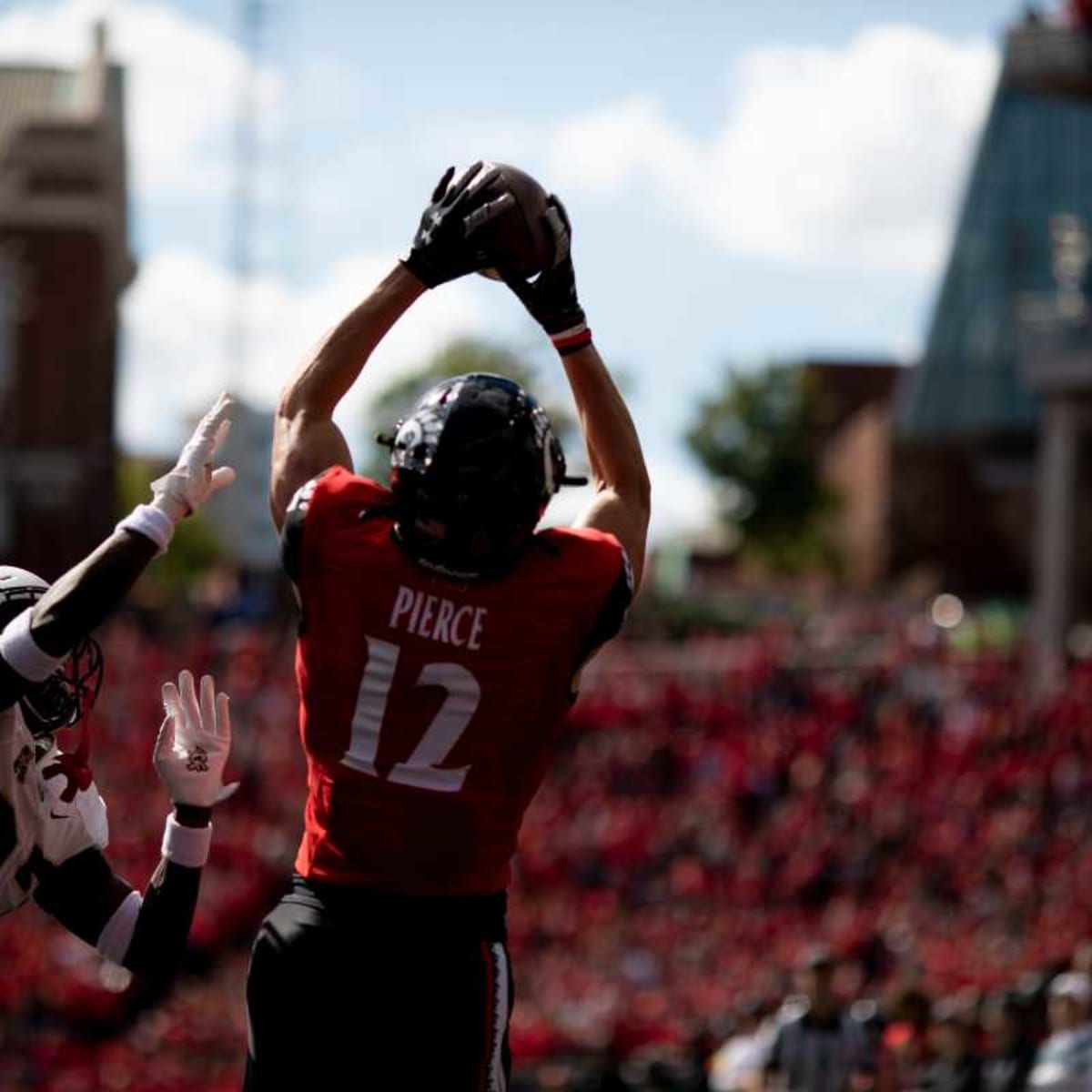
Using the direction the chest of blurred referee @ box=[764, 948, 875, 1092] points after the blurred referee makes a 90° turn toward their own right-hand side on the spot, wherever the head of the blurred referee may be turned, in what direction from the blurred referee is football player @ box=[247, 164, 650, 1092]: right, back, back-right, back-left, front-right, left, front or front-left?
left

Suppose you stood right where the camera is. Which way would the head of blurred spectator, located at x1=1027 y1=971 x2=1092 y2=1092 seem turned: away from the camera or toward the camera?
toward the camera

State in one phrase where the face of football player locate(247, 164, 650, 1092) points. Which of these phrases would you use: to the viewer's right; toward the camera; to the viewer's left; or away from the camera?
away from the camera

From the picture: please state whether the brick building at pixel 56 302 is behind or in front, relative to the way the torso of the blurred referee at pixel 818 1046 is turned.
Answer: behind

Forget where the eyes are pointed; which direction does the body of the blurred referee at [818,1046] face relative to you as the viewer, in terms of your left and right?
facing the viewer

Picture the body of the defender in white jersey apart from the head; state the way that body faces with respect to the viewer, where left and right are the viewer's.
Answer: facing the viewer and to the right of the viewer

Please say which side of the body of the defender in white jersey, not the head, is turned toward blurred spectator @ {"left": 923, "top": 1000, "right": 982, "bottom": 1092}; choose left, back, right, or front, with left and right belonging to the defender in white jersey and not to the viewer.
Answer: left

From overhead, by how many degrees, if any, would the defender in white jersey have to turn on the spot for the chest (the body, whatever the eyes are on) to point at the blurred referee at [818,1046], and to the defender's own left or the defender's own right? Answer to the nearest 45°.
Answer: approximately 90° to the defender's own left

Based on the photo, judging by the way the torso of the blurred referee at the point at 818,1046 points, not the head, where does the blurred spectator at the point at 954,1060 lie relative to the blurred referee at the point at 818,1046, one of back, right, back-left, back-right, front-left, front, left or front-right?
back-left

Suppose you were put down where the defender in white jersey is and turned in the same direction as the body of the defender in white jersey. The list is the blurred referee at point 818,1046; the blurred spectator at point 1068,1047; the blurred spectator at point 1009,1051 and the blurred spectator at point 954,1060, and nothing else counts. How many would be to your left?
4

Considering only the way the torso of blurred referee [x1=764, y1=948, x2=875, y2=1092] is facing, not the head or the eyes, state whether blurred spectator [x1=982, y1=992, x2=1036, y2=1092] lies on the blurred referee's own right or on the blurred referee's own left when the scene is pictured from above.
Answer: on the blurred referee's own left

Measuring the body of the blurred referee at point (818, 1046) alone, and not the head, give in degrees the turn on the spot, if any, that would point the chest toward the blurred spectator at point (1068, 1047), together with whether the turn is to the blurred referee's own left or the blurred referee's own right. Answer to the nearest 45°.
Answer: approximately 90° to the blurred referee's own left

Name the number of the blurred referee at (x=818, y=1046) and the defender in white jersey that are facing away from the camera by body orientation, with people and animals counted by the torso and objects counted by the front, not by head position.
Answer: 0
